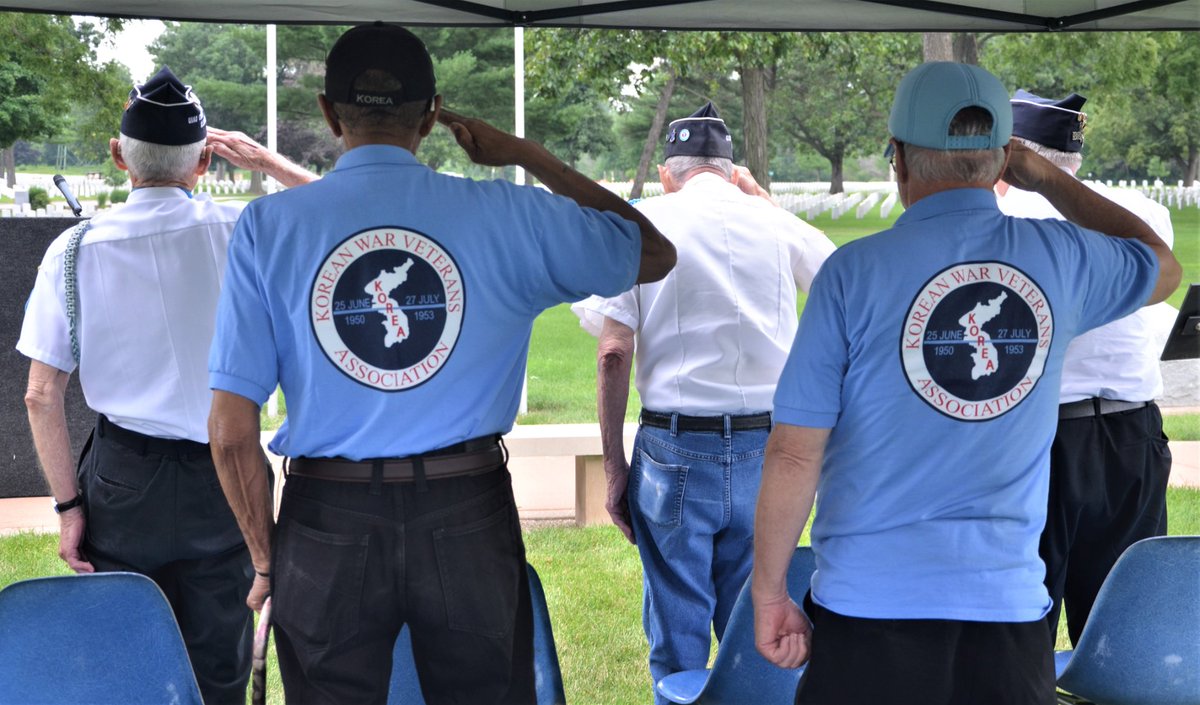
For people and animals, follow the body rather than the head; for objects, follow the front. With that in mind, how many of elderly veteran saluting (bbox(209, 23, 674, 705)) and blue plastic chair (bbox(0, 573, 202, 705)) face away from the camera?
2

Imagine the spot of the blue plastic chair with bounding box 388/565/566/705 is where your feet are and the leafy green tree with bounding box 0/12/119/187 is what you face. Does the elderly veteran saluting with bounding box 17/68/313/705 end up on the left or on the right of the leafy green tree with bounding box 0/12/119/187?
left

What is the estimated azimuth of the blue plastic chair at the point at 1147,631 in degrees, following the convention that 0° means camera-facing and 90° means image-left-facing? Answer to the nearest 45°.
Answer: approximately 180°

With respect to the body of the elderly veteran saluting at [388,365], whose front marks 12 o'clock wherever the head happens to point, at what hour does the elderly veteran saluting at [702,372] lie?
the elderly veteran saluting at [702,372] is roughly at 1 o'clock from the elderly veteran saluting at [388,365].

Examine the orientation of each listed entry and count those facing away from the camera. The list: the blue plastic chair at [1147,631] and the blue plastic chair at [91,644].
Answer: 2

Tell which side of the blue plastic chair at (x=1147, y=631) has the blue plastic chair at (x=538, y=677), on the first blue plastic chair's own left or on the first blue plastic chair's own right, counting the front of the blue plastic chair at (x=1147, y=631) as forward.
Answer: on the first blue plastic chair's own left

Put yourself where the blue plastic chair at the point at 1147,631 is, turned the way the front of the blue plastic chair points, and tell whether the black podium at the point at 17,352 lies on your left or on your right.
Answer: on your left

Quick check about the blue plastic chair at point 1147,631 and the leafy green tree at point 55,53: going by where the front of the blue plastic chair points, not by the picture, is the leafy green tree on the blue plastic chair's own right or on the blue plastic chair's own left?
on the blue plastic chair's own left

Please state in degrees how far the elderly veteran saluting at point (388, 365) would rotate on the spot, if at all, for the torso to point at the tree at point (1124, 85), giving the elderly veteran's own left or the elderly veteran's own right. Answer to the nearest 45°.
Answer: approximately 45° to the elderly veteran's own right

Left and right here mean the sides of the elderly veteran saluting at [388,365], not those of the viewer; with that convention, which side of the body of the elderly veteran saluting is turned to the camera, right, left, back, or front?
back

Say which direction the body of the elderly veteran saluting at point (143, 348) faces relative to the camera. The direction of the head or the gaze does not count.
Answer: away from the camera

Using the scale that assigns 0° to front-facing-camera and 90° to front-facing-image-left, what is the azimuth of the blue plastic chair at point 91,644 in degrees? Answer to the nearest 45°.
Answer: approximately 180°

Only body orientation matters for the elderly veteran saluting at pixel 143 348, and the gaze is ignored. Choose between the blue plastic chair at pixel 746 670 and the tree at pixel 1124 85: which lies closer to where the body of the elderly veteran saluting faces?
the tree
